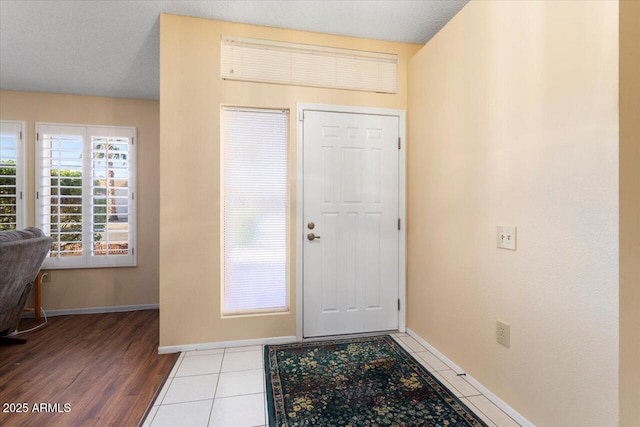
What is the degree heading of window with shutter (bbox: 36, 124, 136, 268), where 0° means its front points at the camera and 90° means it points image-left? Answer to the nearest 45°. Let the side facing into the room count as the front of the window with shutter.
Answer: approximately 0°

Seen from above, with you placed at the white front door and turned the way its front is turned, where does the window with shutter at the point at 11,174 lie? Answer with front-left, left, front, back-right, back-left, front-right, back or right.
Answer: right

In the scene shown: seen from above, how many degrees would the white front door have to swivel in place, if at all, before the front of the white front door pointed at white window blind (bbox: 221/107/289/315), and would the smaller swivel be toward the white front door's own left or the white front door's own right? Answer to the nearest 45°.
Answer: approximately 90° to the white front door's own right

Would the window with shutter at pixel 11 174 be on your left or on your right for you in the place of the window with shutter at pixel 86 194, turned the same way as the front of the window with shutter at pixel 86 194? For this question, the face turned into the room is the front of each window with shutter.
on your right

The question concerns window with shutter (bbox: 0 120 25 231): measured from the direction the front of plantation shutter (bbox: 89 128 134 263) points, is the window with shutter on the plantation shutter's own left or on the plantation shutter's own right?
on the plantation shutter's own right

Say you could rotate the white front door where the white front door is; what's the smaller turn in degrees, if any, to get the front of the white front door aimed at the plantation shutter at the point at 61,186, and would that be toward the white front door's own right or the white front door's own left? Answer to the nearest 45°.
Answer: approximately 90° to the white front door's own right

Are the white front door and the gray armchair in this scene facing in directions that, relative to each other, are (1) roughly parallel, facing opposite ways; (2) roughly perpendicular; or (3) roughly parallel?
roughly perpendicular

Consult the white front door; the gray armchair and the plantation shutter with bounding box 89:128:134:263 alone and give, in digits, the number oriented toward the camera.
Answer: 2

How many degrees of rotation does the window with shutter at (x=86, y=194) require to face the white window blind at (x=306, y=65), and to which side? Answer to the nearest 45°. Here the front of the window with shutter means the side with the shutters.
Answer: approximately 45° to its left
